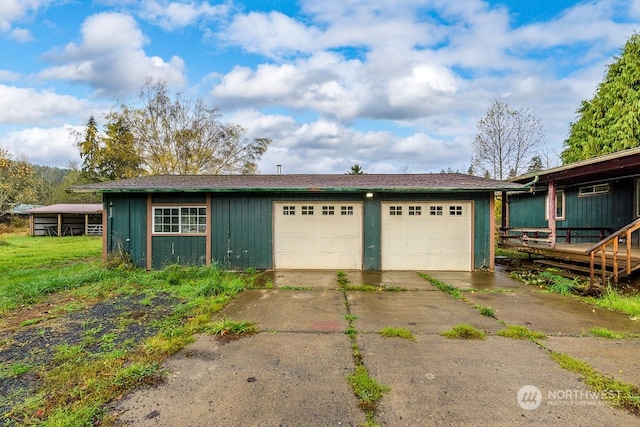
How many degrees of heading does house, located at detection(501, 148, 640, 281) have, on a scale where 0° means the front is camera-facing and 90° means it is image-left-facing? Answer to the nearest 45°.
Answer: approximately 45°

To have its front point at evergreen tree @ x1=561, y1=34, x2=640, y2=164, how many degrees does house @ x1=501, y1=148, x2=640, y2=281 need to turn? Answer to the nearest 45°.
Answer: approximately 135° to its right

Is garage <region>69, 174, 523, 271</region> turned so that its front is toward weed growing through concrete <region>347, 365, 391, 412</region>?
yes

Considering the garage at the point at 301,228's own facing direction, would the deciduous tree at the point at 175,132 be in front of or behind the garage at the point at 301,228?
behind

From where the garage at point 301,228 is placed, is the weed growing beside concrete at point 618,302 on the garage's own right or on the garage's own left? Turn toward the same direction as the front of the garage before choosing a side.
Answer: on the garage's own left

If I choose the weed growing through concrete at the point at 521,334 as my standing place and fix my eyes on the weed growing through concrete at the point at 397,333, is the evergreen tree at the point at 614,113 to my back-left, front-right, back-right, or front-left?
back-right

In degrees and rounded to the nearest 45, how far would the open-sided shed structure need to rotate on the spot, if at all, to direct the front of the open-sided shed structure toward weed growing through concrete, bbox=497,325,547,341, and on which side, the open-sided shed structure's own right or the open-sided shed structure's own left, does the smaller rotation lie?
0° — it already faces it

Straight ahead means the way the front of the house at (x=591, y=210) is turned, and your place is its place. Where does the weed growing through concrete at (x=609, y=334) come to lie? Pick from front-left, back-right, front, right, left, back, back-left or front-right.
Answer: front-left

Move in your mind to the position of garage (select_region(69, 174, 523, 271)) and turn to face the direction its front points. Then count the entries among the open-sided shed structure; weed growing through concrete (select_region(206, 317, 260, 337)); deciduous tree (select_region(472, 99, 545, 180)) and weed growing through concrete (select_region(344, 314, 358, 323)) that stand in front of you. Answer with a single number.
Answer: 2

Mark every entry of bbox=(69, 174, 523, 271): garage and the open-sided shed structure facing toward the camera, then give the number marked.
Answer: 2

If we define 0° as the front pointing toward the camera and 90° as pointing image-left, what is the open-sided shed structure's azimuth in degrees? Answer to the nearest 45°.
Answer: approximately 0°
